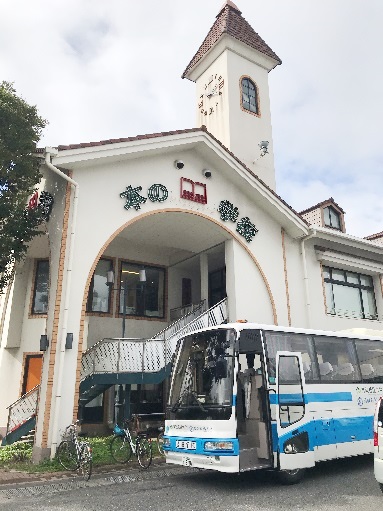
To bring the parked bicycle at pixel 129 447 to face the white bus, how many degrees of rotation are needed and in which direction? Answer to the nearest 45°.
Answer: approximately 180°

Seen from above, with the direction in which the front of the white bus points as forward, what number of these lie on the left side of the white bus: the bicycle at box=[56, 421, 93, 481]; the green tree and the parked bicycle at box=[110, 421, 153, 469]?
0

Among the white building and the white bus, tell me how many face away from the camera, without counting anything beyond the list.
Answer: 0

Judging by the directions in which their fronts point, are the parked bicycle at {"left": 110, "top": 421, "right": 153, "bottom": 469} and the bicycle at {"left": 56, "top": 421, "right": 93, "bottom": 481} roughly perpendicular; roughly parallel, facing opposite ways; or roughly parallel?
roughly parallel

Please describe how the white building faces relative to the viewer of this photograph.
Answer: facing the viewer and to the right of the viewer

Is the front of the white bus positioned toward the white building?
no

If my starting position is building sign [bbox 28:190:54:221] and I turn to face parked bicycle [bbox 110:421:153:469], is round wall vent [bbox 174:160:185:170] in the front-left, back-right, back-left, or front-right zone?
front-left

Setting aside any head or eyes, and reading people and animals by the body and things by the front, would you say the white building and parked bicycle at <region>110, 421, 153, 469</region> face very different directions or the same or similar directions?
very different directions

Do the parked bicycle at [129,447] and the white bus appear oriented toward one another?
no

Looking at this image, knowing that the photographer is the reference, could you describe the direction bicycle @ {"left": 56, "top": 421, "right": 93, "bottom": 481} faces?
facing away from the viewer and to the left of the viewer

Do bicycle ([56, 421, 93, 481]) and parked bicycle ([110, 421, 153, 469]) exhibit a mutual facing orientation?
no

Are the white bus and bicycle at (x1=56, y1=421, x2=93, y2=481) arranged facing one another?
no

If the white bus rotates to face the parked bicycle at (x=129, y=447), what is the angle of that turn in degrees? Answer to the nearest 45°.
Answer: approximately 90° to its right

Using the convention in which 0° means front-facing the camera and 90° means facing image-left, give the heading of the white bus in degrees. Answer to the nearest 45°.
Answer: approximately 45°
